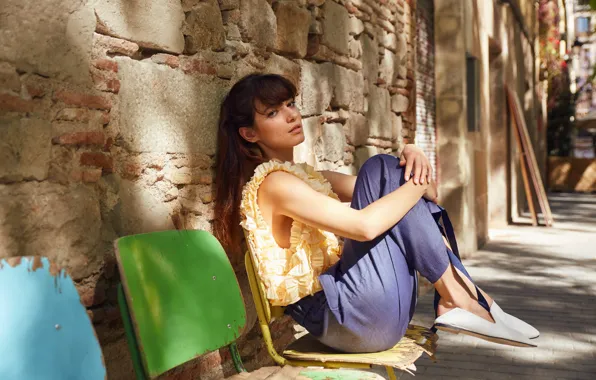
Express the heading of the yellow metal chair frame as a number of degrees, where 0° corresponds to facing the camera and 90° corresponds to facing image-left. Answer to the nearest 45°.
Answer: approximately 270°

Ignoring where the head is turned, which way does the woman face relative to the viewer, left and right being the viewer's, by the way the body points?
facing to the right of the viewer

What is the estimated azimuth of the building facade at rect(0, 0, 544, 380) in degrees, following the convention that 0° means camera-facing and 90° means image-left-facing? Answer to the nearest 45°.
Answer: approximately 315°
